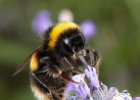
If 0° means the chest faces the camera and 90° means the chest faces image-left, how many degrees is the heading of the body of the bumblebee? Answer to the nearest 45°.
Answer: approximately 315°
